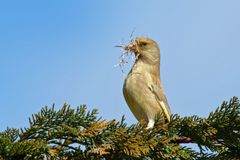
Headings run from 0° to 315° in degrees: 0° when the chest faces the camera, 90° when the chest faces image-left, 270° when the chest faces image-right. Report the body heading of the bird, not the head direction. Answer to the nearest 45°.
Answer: approximately 45°
